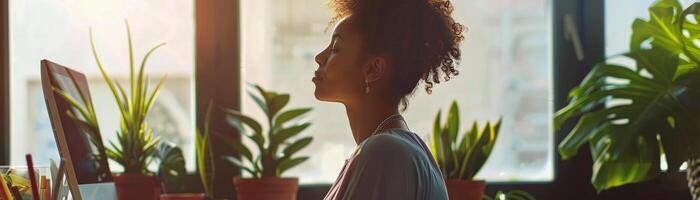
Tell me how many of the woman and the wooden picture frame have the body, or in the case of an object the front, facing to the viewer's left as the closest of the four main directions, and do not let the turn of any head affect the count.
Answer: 1

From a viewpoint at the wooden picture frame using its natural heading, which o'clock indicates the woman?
The woman is roughly at 12 o'clock from the wooden picture frame.

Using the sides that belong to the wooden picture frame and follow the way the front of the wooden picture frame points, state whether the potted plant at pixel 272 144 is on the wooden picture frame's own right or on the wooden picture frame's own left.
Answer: on the wooden picture frame's own left

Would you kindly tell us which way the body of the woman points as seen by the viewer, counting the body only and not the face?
to the viewer's left

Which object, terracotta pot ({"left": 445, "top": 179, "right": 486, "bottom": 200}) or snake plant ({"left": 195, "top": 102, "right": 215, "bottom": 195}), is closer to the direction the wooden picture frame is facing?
the terracotta pot

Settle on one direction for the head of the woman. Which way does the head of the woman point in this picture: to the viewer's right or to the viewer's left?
to the viewer's left

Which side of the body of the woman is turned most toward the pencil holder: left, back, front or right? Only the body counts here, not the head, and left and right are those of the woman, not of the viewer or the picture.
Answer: front

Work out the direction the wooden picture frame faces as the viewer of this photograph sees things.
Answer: facing the viewer and to the right of the viewer
